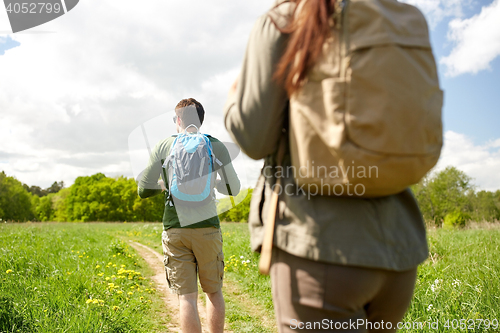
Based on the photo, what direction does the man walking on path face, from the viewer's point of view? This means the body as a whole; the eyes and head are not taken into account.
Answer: away from the camera

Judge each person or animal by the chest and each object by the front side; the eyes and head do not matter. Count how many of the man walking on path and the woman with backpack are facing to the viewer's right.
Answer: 0

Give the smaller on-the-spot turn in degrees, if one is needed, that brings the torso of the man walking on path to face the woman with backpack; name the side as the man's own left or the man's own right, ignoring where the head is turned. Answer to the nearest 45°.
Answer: approximately 180°

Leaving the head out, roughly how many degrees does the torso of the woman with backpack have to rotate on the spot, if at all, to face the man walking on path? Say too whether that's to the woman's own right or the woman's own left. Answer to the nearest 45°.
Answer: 0° — they already face them

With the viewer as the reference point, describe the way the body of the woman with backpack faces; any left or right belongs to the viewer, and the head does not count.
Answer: facing away from the viewer and to the left of the viewer

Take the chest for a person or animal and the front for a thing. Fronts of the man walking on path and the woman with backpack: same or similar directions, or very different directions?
same or similar directions
